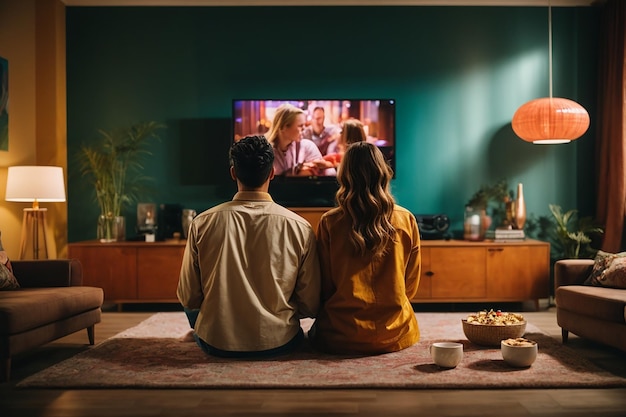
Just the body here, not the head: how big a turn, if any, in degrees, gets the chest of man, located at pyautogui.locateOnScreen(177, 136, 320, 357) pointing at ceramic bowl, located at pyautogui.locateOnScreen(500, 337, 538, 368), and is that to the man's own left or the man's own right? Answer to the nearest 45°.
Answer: approximately 90° to the man's own right

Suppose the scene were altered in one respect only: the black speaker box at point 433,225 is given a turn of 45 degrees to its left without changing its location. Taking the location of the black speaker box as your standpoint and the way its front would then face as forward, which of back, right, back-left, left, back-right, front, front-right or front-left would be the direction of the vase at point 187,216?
back-right

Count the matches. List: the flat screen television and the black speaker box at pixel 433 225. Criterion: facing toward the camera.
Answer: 2

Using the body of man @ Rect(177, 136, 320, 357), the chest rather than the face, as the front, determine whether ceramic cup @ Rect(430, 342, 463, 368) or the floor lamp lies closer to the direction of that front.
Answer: the floor lamp

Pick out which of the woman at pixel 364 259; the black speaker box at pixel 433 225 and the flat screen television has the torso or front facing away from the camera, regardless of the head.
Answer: the woman

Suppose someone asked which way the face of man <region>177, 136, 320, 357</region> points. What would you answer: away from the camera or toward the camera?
away from the camera

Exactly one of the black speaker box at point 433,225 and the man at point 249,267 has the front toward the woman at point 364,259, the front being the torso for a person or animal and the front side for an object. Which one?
the black speaker box

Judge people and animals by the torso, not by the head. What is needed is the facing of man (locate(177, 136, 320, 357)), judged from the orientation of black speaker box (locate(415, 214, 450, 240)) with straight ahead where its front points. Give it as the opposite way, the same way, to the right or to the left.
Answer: the opposite way

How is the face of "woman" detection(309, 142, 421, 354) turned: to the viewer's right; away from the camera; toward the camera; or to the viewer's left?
away from the camera

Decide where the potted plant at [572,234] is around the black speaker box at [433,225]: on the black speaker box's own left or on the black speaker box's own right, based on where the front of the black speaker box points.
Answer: on the black speaker box's own left

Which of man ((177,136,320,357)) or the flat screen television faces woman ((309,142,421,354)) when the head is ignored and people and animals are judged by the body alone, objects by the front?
the flat screen television

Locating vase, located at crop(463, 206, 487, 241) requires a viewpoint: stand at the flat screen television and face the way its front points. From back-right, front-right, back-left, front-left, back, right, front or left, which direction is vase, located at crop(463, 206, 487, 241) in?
left

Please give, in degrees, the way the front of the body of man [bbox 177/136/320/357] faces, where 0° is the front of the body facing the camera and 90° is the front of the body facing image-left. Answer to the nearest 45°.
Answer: approximately 180°

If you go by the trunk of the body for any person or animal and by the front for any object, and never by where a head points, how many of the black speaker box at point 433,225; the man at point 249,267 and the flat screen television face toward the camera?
2

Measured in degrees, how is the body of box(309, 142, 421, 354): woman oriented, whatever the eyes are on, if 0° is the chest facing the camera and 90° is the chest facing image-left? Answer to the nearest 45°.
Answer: approximately 180°
